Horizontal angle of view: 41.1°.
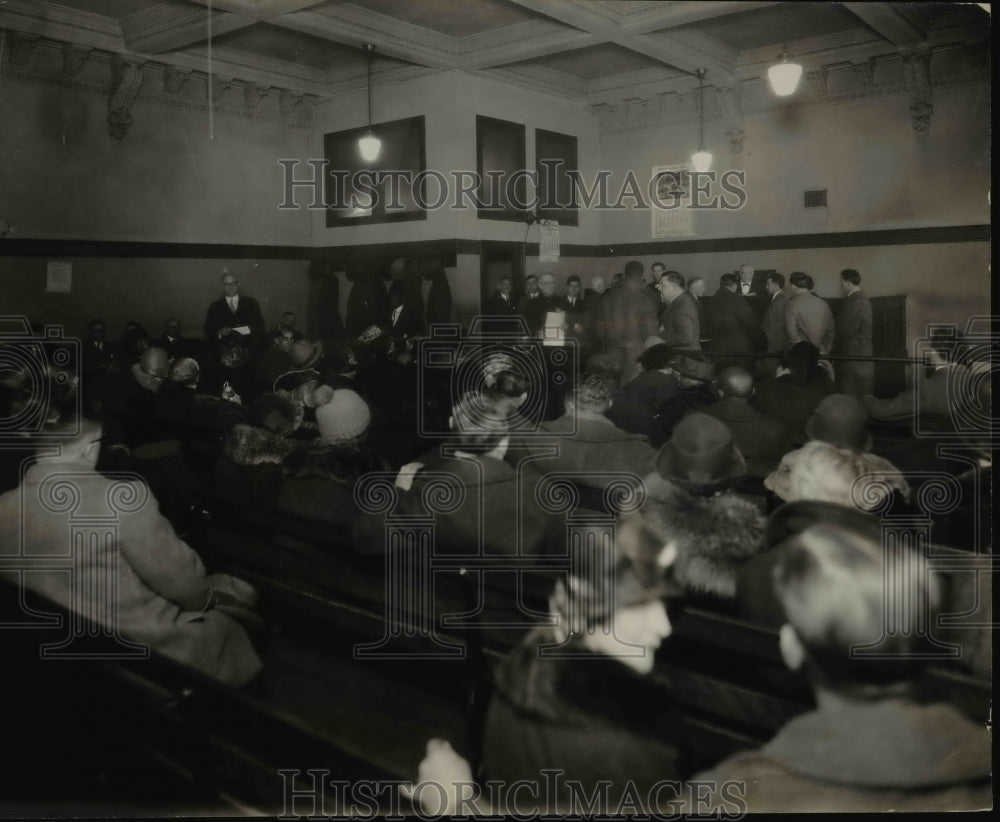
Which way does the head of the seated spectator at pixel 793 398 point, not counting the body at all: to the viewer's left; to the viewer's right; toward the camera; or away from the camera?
away from the camera

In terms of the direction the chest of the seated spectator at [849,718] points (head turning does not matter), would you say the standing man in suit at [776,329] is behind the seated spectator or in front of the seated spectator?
in front

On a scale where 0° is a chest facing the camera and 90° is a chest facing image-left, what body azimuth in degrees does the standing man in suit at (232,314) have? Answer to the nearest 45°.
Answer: approximately 0°

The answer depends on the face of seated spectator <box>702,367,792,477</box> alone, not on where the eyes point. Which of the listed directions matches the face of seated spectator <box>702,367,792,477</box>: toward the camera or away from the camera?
away from the camera

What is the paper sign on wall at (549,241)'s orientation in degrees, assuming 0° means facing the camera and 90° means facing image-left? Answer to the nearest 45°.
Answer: approximately 0°

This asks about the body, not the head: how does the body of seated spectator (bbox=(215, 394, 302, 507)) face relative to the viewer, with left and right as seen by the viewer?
facing away from the viewer and to the right of the viewer

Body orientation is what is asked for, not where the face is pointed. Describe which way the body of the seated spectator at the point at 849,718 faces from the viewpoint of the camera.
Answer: away from the camera

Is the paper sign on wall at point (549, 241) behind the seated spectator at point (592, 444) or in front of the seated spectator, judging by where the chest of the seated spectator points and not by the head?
in front

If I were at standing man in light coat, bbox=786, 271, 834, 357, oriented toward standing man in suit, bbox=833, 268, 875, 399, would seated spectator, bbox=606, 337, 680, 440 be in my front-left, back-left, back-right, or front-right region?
back-right
